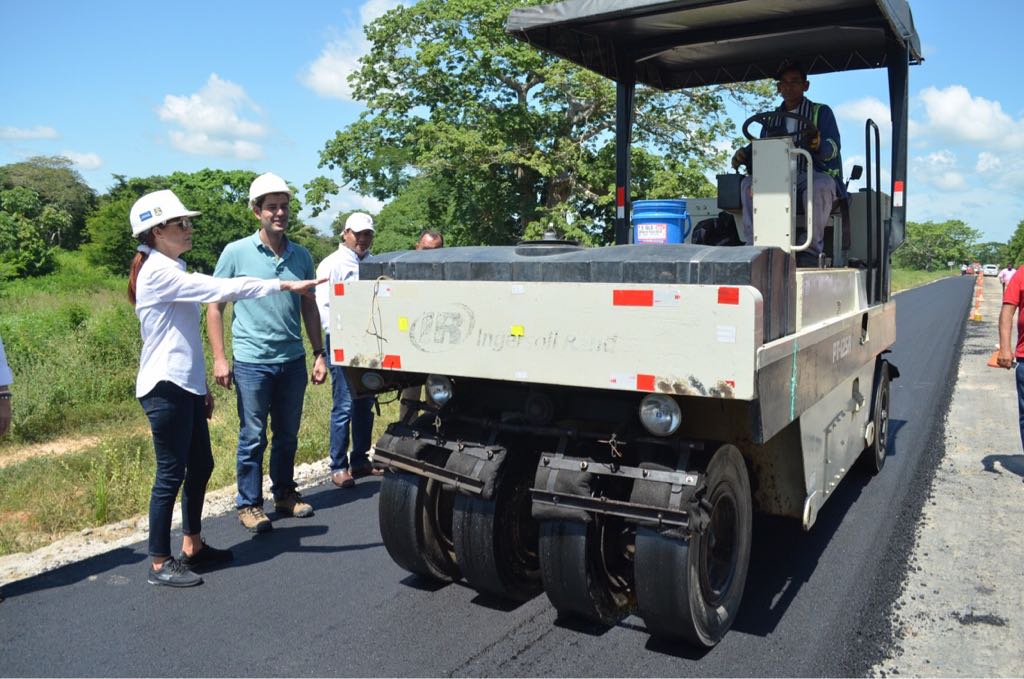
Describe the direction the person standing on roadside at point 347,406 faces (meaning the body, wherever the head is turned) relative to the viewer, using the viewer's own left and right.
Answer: facing the viewer and to the right of the viewer

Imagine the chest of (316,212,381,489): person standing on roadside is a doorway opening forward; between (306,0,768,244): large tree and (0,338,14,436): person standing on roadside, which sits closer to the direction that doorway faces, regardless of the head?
the person standing on roadside

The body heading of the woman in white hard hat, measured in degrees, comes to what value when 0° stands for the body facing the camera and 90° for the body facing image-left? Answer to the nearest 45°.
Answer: approximately 270°

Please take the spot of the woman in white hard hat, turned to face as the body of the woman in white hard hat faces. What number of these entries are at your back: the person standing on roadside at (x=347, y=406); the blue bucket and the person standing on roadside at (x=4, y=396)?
1

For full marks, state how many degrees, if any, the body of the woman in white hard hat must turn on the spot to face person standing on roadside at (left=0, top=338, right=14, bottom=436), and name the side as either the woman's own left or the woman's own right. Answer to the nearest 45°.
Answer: approximately 180°

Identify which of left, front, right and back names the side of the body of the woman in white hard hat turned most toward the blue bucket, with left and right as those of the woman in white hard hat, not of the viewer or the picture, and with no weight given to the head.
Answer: front

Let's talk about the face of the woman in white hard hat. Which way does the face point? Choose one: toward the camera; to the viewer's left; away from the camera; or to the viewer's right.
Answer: to the viewer's right

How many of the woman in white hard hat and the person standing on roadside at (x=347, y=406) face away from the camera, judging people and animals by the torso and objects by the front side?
0

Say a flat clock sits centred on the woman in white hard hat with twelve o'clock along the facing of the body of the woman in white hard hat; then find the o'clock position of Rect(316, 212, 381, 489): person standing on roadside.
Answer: The person standing on roadside is roughly at 10 o'clock from the woman in white hard hat.

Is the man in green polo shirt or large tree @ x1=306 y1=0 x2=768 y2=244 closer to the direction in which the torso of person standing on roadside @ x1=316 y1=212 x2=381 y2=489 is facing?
the man in green polo shirt

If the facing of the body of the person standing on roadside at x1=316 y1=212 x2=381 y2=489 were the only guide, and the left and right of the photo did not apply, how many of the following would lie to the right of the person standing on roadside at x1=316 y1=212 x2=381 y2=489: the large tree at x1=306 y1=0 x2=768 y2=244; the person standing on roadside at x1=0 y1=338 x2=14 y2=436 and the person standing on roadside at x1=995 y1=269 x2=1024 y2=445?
1

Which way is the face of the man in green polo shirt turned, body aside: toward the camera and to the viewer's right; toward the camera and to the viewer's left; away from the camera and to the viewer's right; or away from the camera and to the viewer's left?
toward the camera and to the viewer's right
